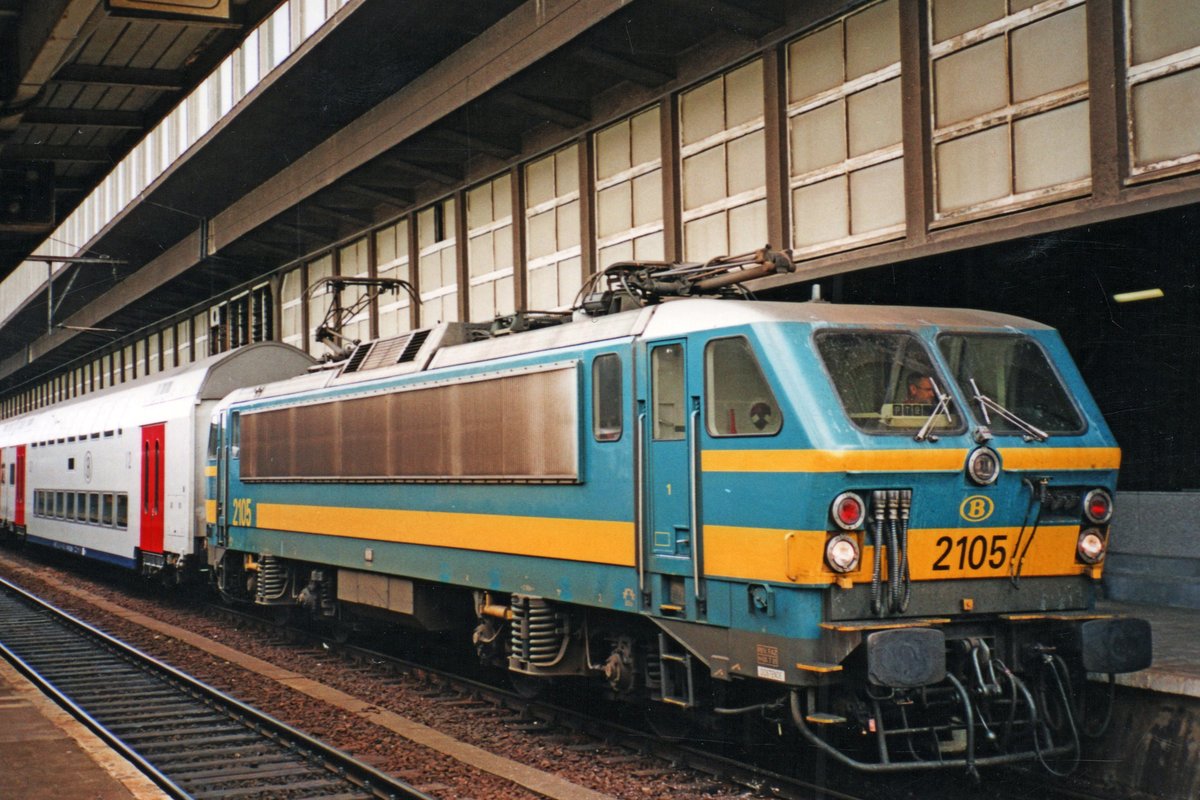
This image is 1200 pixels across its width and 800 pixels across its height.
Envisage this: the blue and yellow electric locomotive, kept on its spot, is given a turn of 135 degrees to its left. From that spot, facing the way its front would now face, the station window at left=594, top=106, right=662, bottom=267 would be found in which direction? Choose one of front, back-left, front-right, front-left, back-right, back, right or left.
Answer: front

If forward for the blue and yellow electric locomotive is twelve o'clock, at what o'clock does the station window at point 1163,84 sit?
The station window is roughly at 11 o'clock from the blue and yellow electric locomotive.

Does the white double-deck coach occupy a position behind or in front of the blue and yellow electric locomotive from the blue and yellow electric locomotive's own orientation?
behind

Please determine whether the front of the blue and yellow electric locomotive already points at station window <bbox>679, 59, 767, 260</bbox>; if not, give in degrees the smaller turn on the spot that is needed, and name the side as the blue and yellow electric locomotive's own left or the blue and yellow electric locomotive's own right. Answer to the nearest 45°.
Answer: approximately 135° to the blue and yellow electric locomotive's own left
